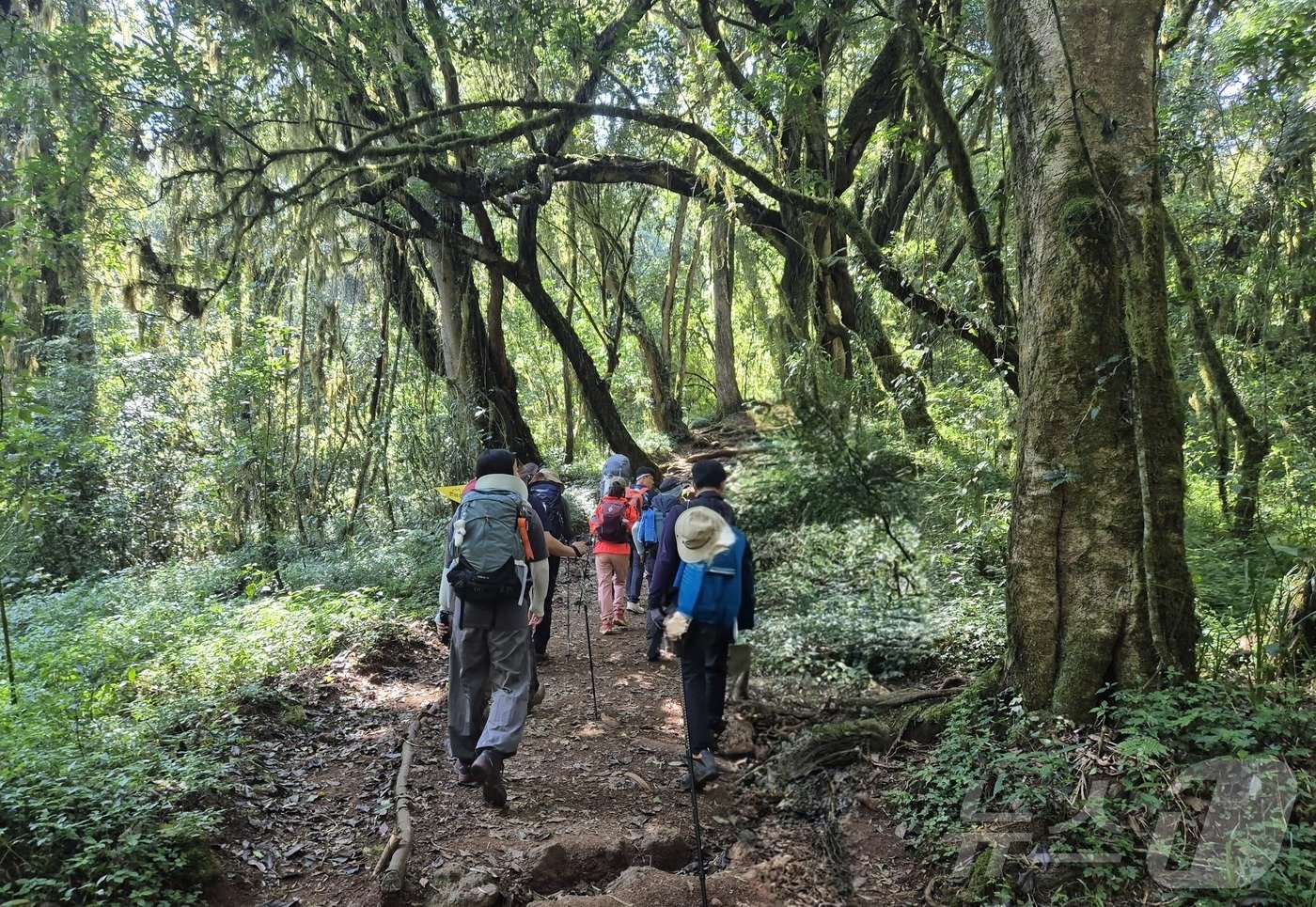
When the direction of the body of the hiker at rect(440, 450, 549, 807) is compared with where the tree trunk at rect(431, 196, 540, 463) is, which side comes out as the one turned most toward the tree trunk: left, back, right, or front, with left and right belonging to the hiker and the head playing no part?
front

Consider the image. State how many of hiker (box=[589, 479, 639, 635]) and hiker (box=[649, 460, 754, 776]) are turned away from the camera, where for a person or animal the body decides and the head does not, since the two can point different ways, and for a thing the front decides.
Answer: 2

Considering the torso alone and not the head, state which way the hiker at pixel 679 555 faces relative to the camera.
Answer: away from the camera

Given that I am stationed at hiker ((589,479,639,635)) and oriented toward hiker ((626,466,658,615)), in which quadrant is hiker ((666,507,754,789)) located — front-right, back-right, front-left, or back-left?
back-right

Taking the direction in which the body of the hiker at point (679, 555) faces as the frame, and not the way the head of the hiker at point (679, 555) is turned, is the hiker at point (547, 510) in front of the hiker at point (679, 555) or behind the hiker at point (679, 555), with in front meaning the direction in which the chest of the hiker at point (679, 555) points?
in front

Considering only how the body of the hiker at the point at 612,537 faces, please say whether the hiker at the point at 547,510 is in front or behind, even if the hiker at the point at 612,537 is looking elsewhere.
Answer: behind

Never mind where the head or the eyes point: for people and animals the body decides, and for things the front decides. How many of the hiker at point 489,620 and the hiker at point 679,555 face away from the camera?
2

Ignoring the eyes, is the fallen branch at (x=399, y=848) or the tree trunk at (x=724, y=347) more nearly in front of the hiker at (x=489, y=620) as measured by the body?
the tree trunk

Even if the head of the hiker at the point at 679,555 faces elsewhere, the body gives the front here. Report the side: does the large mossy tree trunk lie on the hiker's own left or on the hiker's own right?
on the hiker's own right

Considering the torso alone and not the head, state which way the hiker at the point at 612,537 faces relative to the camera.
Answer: away from the camera

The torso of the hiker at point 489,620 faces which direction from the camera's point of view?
away from the camera

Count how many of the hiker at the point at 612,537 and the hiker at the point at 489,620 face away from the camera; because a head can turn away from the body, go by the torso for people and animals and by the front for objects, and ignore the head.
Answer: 2

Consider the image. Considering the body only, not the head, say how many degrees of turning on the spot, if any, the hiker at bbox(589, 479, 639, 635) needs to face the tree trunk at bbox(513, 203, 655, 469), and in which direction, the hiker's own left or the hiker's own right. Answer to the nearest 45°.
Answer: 0° — they already face it
